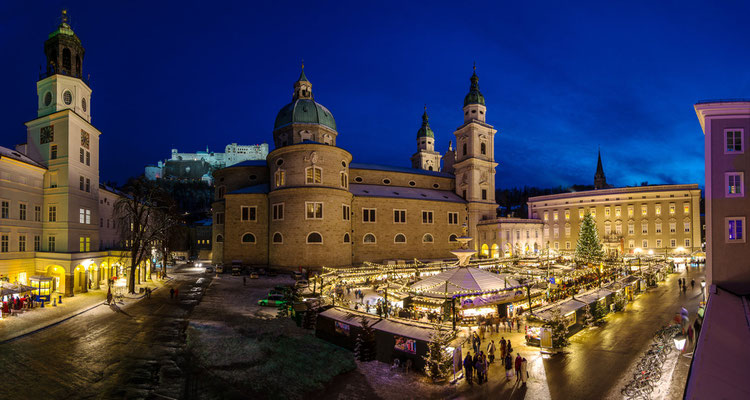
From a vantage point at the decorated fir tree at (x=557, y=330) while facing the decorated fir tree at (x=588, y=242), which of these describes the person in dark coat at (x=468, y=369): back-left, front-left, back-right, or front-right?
back-left

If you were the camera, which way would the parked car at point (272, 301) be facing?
facing to the left of the viewer

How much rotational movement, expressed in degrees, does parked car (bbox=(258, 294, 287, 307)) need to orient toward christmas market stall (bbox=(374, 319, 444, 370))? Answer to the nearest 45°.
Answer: approximately 90° to its left

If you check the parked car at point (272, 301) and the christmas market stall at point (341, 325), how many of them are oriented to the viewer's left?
1

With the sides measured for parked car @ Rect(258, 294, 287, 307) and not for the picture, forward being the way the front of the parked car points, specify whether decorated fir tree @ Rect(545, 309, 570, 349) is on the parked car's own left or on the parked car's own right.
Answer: on the parked car's own left
